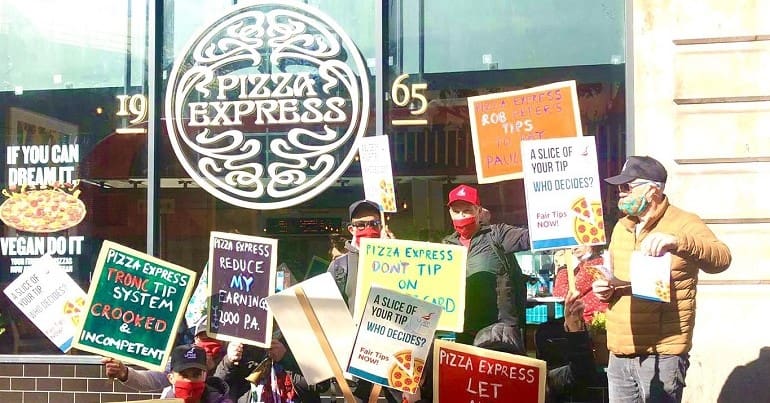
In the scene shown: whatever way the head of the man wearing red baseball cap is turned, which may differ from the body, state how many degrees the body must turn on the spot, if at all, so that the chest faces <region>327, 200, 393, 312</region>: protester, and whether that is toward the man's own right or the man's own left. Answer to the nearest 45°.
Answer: approximately 45° to the man's own right

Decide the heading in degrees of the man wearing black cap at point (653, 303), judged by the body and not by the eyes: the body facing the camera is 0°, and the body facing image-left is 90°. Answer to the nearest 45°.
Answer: approximately 45°

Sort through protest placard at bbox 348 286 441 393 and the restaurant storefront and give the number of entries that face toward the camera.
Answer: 2

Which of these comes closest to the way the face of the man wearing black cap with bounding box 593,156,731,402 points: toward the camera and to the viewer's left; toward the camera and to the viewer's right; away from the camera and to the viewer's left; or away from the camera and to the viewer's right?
toward the camera and to the viewer's left

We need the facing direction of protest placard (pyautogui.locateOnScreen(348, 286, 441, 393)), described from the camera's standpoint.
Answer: facing the viewer

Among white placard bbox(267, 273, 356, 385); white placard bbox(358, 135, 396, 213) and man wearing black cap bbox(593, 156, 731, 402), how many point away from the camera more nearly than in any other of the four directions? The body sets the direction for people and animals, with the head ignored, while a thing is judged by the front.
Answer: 1

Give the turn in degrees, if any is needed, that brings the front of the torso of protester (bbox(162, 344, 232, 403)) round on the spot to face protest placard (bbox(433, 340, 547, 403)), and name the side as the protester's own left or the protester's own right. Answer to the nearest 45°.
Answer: approximately 90° to the protester's own left

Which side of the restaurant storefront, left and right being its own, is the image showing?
front

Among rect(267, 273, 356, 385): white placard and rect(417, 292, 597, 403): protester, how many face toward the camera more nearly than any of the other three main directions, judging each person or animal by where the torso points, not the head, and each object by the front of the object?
1

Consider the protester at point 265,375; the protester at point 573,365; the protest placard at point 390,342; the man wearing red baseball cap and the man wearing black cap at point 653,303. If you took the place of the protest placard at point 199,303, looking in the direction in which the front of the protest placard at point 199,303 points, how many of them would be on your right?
0

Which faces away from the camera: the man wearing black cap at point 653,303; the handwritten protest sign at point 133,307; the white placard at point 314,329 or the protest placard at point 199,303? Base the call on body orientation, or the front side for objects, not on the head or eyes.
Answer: the white placard

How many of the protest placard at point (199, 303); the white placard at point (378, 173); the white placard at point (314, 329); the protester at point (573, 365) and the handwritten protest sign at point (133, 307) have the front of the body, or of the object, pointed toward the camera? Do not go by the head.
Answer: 4

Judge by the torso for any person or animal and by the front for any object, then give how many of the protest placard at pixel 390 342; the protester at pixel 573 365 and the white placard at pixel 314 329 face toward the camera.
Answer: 2

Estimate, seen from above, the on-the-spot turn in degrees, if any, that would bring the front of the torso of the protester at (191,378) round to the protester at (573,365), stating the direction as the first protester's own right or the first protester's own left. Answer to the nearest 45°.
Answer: approximately 90° to the first protester's own left

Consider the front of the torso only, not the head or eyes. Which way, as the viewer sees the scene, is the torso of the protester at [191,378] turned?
toward the camera

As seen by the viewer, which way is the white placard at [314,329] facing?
away from the camera
